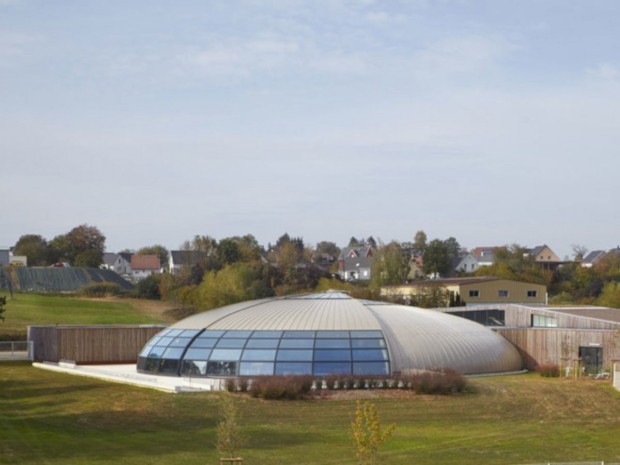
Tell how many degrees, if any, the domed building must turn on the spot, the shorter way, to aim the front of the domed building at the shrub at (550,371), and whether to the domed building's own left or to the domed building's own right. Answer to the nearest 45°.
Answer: approximately 135° to the domed building's own left

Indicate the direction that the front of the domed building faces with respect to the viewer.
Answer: facing the viewer and to the left of the viewer

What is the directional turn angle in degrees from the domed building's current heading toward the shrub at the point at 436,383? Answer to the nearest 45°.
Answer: approximately 90° to its left

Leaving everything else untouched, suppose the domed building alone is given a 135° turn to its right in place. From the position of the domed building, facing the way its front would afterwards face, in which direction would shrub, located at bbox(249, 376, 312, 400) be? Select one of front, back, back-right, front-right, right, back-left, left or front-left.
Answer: back
